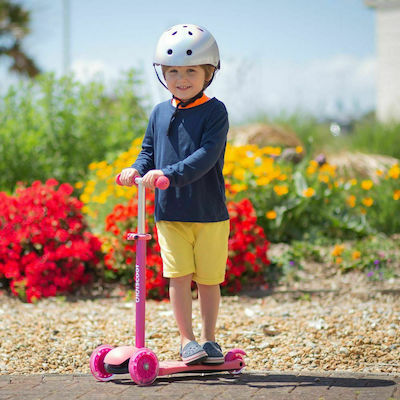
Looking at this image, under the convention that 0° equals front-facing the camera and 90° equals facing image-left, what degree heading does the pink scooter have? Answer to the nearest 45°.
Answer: approximately 45°

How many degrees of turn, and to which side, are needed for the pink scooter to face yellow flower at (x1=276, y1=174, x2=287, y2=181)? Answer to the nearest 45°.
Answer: approximately 135° to its right

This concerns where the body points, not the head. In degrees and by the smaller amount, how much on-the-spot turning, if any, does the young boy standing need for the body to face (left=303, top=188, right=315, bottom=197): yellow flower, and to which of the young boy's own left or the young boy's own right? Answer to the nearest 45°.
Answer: approximately 135° to the young boy's own right

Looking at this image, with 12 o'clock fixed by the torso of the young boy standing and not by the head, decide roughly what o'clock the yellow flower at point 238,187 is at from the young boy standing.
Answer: The yellow flower is roughly at 5 o'clock from the young boy standing.

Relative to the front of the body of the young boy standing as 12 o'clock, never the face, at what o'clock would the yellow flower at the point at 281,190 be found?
The yellow flower is roughly at 5 o'clock from the young boy standing.

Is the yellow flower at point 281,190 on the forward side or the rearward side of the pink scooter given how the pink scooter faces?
on the rearward side

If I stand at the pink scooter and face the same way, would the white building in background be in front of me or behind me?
behind

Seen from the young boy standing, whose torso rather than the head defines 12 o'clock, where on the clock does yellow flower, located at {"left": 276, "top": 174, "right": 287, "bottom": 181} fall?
The yellow flower is roughly at 5 o'clock from the young boy standing.
